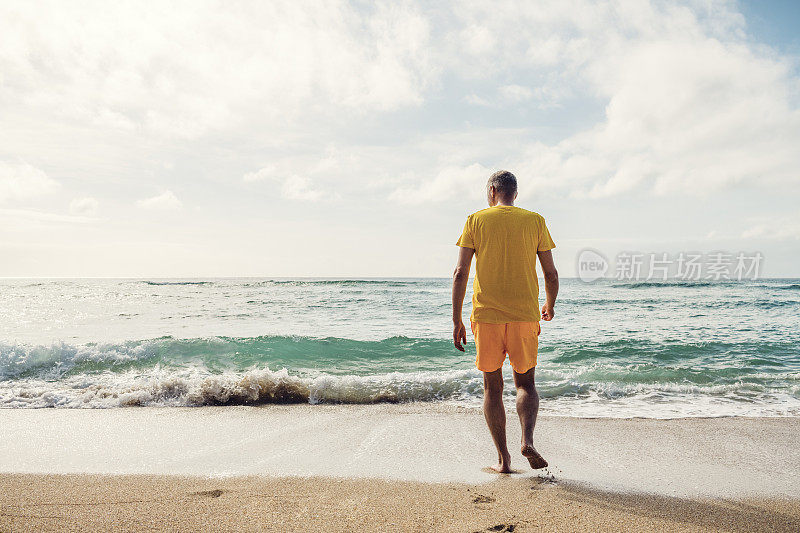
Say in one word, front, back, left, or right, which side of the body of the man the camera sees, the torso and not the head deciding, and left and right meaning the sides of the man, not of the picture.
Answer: back
